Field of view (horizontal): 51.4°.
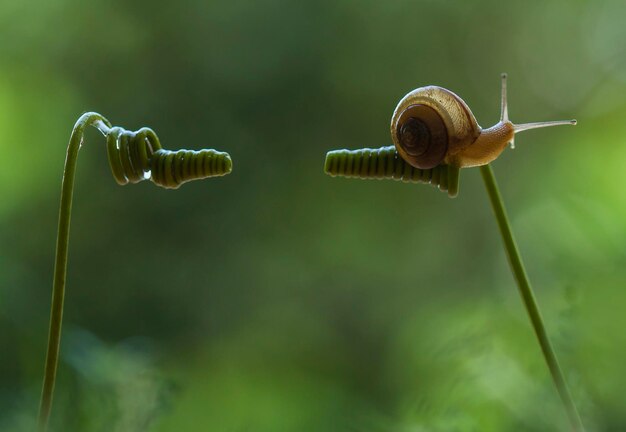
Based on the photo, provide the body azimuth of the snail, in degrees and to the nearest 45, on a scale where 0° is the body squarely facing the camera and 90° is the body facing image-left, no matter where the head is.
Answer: approximately 270°
